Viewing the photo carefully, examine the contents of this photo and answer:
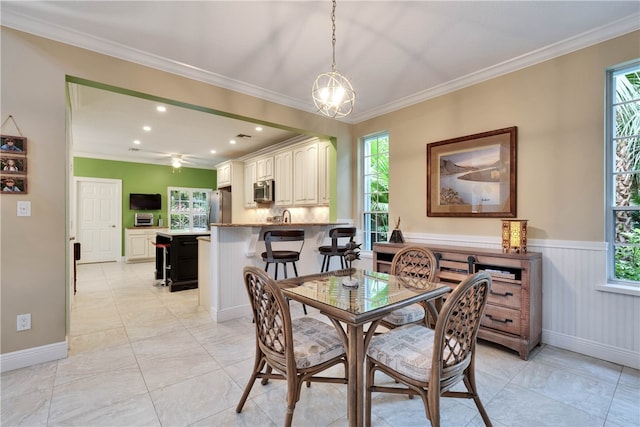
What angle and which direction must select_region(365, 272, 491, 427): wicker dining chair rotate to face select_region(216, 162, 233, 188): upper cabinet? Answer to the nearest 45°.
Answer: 0° — it already faces it

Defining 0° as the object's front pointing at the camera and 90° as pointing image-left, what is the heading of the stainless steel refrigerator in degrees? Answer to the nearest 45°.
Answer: approximately 45°

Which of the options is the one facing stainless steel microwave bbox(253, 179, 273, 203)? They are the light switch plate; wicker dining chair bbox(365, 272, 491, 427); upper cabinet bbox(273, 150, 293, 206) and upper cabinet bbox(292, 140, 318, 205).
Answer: the wicker dining chair

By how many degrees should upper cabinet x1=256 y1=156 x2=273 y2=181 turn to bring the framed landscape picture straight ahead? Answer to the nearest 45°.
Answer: approximately 90° to its left

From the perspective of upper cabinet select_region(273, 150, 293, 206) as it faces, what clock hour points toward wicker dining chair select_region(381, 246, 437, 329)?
The wicker dining chair is roughly at 10 o'clock from the upper cabinet.

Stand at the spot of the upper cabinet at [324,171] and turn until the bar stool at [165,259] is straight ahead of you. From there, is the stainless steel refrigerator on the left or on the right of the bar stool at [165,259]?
right

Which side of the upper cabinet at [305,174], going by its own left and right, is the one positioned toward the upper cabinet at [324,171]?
left

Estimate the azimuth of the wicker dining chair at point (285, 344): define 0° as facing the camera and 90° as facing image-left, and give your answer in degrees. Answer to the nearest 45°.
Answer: approximately 225°

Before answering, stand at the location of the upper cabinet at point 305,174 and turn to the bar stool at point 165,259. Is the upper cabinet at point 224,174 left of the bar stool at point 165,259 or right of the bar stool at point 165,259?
right
